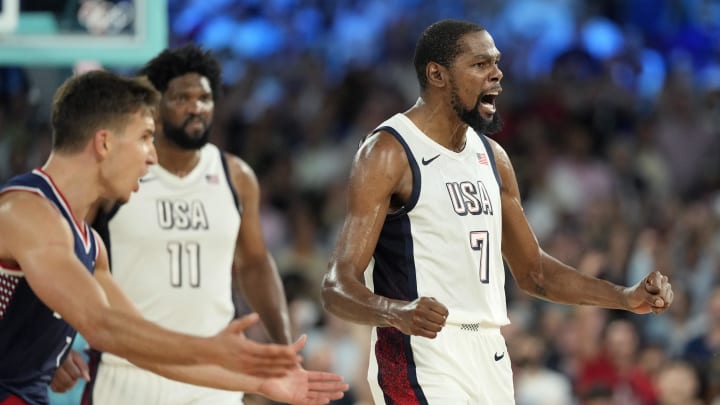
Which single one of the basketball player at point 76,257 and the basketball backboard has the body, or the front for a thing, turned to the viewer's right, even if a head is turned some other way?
the basketball player

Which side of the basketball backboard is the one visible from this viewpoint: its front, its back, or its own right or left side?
front

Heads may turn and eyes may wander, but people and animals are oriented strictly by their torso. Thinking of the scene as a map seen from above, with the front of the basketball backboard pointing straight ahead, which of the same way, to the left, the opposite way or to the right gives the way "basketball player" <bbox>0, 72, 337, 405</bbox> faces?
to the left

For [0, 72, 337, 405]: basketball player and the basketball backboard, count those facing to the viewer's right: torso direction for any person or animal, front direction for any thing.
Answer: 1

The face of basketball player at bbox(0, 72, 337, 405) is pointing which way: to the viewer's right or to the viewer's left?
to the viewer's right

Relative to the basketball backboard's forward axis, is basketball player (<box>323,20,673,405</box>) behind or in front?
in front

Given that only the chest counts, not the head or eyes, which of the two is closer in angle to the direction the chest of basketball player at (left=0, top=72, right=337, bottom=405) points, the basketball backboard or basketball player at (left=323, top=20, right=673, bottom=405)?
the basketball player

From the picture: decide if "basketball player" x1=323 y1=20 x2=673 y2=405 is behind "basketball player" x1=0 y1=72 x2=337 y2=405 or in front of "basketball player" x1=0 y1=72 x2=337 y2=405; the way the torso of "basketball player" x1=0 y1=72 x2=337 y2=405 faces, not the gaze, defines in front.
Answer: in front

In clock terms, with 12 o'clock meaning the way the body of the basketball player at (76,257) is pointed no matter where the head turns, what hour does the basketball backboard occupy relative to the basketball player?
The basketball backboard is roughly at 9 o'clock from the basketball player.

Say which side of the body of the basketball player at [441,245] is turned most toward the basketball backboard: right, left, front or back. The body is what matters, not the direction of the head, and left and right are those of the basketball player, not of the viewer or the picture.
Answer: back

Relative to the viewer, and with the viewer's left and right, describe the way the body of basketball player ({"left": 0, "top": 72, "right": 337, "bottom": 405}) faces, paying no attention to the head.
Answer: facing to the right of the viewer

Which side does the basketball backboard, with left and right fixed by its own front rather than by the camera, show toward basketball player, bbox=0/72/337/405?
front

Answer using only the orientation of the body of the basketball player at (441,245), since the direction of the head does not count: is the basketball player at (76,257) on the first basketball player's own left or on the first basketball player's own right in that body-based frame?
on the first basketball player's own right
